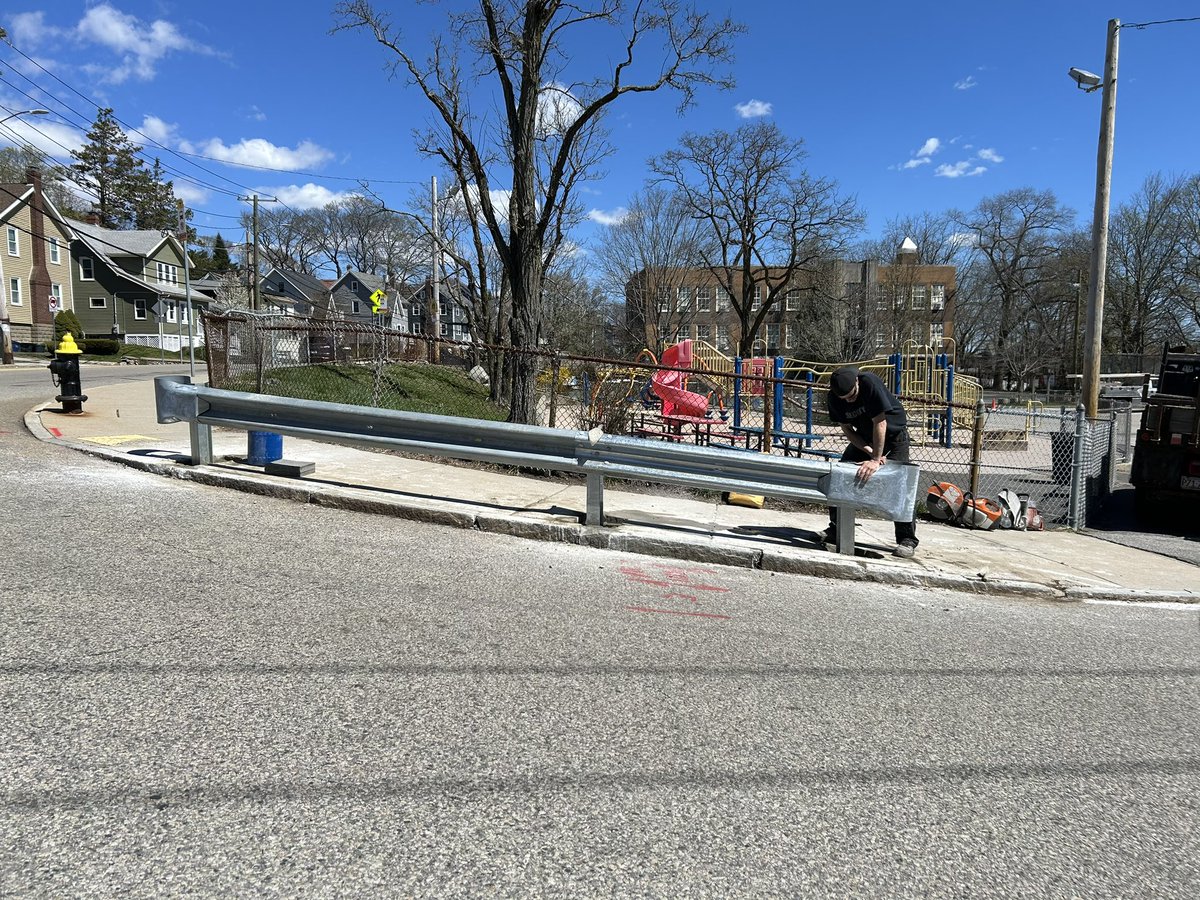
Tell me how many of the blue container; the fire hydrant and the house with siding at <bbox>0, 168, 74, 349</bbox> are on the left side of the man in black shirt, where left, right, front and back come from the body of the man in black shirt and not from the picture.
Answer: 0

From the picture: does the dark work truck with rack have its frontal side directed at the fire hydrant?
no

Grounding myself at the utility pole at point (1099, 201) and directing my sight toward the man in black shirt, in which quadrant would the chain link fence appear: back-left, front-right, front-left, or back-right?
front-right

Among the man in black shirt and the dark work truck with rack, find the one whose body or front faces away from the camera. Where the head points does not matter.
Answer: the dark work truck with rack

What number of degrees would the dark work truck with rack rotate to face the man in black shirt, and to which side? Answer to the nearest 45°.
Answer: approximately 135° to its left

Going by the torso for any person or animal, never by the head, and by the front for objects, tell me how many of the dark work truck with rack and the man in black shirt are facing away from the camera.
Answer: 1

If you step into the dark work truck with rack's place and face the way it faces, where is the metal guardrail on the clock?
The metal guardrail is roughly at 7 o'clock from the dark work truck with rack.

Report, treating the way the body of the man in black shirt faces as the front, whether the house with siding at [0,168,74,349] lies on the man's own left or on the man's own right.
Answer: on the man's own right

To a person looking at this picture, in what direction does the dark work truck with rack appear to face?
facing away from the viewer

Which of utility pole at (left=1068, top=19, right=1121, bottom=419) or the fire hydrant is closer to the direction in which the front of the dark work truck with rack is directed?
the utility pole

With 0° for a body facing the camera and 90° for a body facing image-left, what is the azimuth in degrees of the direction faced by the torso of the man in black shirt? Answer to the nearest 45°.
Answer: approximately 45°

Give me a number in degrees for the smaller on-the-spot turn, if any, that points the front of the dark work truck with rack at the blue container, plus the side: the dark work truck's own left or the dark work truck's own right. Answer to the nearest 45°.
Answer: approximately 135° to the dark work truck's own left
